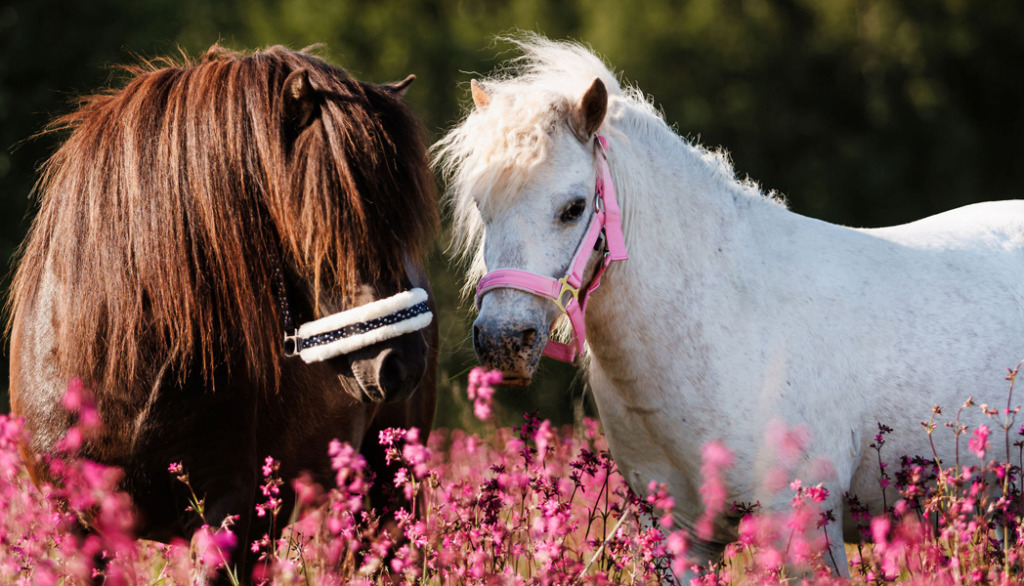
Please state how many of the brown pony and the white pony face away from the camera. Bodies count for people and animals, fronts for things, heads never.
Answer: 0

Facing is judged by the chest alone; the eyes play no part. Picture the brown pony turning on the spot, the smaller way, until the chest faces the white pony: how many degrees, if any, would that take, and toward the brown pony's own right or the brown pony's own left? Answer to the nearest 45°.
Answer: approximately 45° to the brown pony's own left

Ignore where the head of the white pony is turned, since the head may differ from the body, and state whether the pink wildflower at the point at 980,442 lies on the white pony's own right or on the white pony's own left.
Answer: on the white pony's own left

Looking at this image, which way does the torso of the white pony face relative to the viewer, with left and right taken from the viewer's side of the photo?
facing the viewer and to the left of the viewer

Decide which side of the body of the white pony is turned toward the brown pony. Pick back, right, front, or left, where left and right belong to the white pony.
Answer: front

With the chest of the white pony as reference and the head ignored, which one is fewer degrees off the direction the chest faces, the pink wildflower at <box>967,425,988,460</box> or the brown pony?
the brown pony
